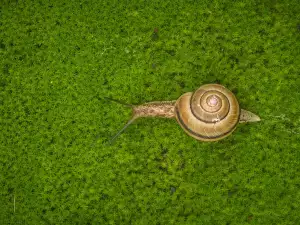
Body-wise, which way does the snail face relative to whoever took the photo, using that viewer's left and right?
facing to the left of the viewer
